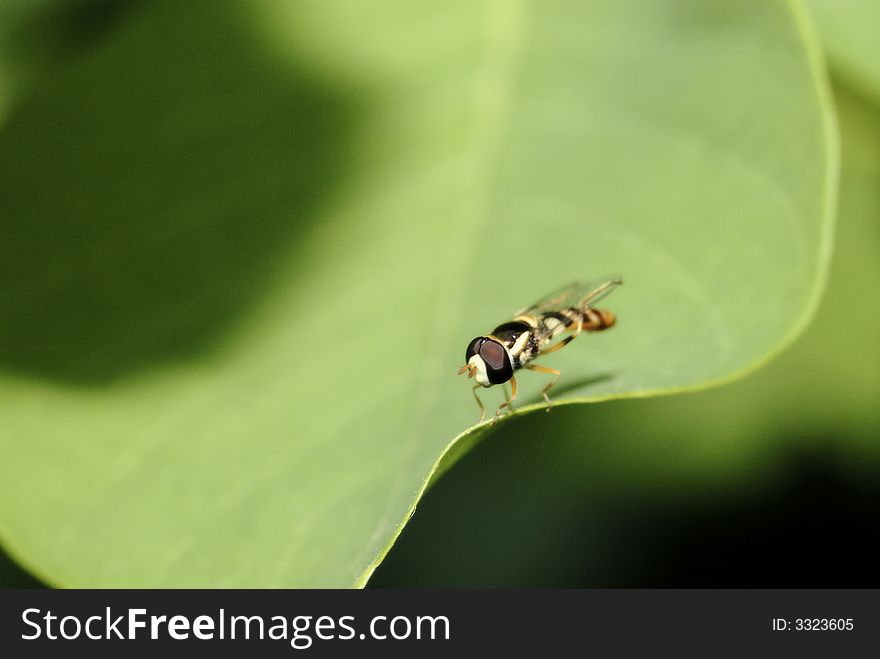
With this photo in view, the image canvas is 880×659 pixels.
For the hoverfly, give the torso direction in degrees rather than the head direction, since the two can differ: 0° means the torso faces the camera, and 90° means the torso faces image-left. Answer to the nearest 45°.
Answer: approximately 45°
